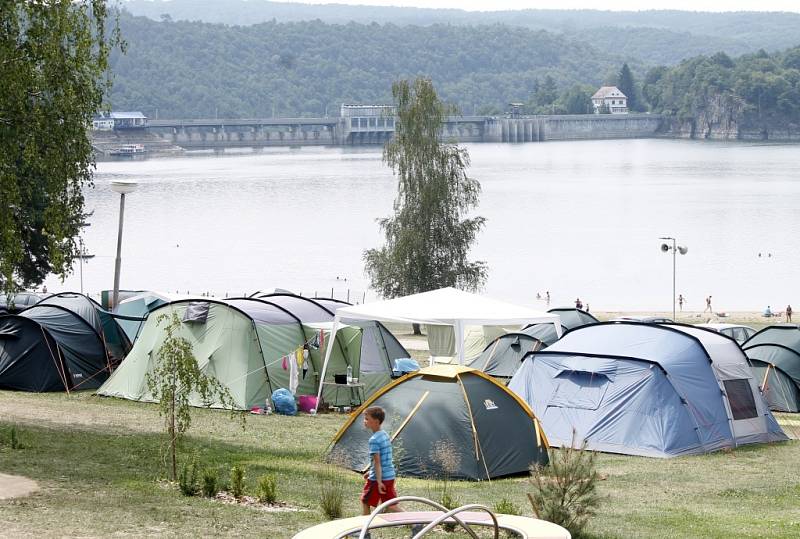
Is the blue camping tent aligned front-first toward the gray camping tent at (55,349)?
no

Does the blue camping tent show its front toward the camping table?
no

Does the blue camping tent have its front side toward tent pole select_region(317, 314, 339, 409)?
no

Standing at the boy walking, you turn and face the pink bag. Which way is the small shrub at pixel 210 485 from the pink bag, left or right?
left
